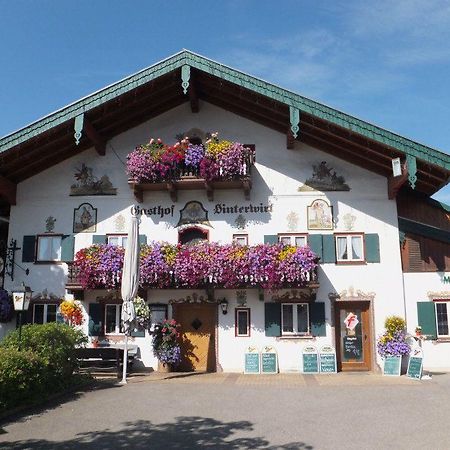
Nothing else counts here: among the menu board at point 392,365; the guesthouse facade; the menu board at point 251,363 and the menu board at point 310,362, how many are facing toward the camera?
4

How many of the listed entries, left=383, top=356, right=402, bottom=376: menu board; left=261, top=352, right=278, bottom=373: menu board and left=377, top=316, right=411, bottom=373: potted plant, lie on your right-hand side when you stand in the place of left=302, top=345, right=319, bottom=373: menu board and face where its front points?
1

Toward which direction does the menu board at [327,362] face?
toward the camera

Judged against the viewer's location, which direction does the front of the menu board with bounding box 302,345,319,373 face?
facing the viewer

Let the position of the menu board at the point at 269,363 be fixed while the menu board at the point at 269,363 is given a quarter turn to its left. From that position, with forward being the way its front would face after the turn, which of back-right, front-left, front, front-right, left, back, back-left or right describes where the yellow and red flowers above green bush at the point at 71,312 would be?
back

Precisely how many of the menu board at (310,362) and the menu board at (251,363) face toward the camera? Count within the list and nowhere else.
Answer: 2

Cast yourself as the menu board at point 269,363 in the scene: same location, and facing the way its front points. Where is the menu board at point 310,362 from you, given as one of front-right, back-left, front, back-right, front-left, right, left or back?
left

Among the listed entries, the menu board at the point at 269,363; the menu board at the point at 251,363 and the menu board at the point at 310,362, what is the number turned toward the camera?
3

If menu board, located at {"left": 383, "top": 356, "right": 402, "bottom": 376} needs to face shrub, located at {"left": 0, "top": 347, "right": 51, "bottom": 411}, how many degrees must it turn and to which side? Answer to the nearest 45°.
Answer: approximately 45° to its right

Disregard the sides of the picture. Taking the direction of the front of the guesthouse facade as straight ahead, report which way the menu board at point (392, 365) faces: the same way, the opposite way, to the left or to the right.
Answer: the same way

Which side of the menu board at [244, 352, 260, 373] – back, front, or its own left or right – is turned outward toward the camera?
front

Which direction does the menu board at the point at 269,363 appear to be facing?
toward the camera

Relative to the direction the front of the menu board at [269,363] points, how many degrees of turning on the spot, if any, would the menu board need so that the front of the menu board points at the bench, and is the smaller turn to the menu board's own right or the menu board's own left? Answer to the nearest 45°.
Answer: approximately 90° to the menu board's own right
